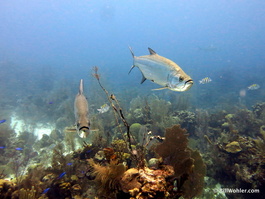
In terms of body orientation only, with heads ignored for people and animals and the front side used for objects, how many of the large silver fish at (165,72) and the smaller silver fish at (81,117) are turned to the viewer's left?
0

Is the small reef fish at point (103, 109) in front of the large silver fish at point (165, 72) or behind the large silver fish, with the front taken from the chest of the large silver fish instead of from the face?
behind

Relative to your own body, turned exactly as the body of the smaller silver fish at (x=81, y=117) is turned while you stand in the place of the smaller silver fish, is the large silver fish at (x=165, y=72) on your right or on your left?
on your left

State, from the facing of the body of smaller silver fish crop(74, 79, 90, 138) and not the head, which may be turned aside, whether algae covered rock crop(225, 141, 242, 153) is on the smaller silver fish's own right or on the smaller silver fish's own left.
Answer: on the smaller silver fish's own left

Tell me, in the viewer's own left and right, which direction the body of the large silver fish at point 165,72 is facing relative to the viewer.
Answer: facing the viewer and to the right of the viewer

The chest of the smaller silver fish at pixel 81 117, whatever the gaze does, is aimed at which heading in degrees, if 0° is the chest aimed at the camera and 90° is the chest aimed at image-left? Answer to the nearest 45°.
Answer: approximately 0°
